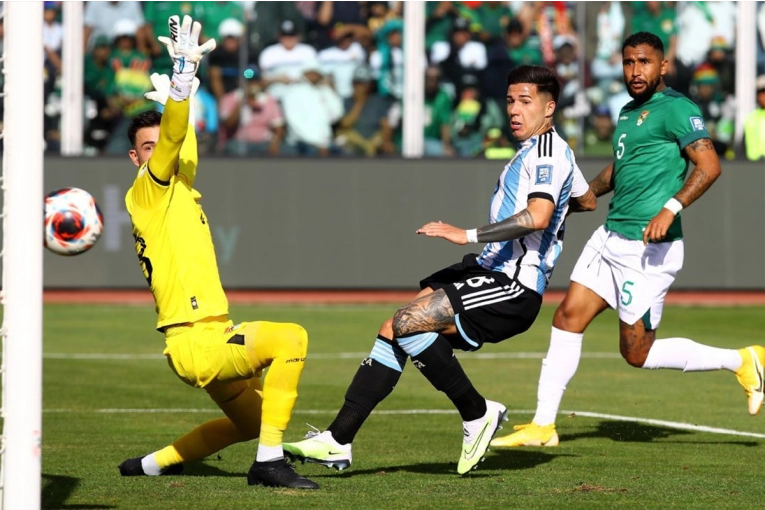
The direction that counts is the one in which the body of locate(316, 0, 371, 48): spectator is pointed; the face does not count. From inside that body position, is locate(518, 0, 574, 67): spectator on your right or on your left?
on your left

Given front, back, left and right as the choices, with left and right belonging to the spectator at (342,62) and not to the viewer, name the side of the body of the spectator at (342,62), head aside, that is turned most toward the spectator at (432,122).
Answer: left

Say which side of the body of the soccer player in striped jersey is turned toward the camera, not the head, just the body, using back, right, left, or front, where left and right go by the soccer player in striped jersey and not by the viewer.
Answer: left

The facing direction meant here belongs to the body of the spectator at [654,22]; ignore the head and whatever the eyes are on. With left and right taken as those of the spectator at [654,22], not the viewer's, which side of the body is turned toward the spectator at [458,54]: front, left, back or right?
right

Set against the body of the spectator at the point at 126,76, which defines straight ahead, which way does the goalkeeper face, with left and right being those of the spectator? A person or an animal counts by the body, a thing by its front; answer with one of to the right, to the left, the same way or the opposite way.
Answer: to the left

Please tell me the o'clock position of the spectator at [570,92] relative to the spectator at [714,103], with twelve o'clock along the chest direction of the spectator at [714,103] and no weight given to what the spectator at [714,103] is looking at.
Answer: the spectator at [570,92] is roughly at 2 o'clock from the spectator at [714,103].

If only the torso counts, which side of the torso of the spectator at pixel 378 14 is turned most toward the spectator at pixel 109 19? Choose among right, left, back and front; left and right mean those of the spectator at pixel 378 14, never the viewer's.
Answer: right

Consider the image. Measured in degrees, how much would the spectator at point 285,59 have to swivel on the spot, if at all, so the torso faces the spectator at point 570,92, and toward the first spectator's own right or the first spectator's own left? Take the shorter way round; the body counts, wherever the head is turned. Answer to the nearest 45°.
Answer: approximately 90° to the first spectator's own left

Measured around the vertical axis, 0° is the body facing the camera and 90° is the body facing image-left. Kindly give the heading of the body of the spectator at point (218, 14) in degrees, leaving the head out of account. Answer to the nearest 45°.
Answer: approximately 0°

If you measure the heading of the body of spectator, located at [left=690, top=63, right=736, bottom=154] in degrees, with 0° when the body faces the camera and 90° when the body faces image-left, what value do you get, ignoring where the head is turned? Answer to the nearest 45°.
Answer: approximately 0°
